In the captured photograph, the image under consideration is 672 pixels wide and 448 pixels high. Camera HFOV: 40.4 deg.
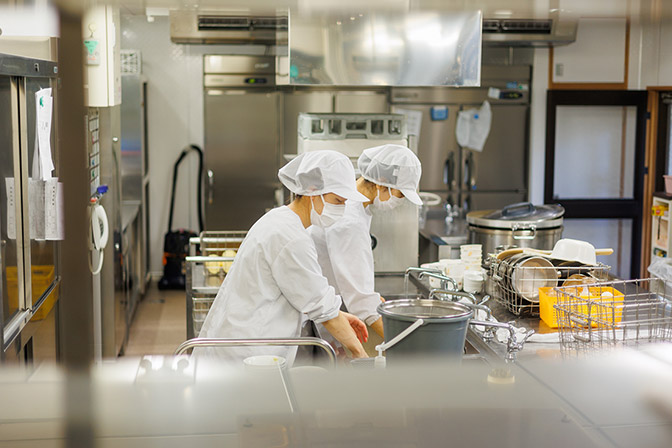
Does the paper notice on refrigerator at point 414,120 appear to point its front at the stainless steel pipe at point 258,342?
yes

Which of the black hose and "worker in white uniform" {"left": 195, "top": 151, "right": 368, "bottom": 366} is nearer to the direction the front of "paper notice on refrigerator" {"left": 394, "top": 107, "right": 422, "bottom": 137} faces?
the worker in white uniform

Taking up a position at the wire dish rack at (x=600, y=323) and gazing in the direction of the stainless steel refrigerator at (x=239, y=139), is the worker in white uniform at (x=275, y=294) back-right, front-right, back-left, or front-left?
front-left

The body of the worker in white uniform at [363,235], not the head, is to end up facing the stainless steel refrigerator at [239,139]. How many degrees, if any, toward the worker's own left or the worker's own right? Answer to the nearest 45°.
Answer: approximately 90° to the worker's own left

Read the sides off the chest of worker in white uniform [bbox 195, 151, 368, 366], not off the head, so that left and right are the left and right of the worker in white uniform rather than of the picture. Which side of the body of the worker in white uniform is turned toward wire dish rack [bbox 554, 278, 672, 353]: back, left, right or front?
front

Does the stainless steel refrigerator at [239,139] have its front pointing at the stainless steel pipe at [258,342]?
yes

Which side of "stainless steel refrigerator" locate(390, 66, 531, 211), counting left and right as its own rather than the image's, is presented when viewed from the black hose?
right

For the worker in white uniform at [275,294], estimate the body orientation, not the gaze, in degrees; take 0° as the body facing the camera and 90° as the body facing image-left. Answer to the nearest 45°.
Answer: approximately 270°

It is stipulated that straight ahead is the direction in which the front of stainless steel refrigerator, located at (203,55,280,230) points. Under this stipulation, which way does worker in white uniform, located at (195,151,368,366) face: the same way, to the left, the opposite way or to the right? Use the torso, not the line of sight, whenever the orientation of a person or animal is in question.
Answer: to the left

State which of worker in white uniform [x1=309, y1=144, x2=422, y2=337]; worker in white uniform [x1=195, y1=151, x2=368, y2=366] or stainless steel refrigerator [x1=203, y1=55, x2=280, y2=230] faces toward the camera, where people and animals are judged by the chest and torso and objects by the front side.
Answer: the stainless steel refrigerator

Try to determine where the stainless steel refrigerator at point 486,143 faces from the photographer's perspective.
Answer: facing the viewer

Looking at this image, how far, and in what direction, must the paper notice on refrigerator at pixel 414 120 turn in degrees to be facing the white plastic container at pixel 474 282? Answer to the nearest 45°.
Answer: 0° — it already faces it

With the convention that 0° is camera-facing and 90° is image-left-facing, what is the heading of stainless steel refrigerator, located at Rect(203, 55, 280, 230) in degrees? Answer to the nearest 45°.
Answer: approximately 0°
